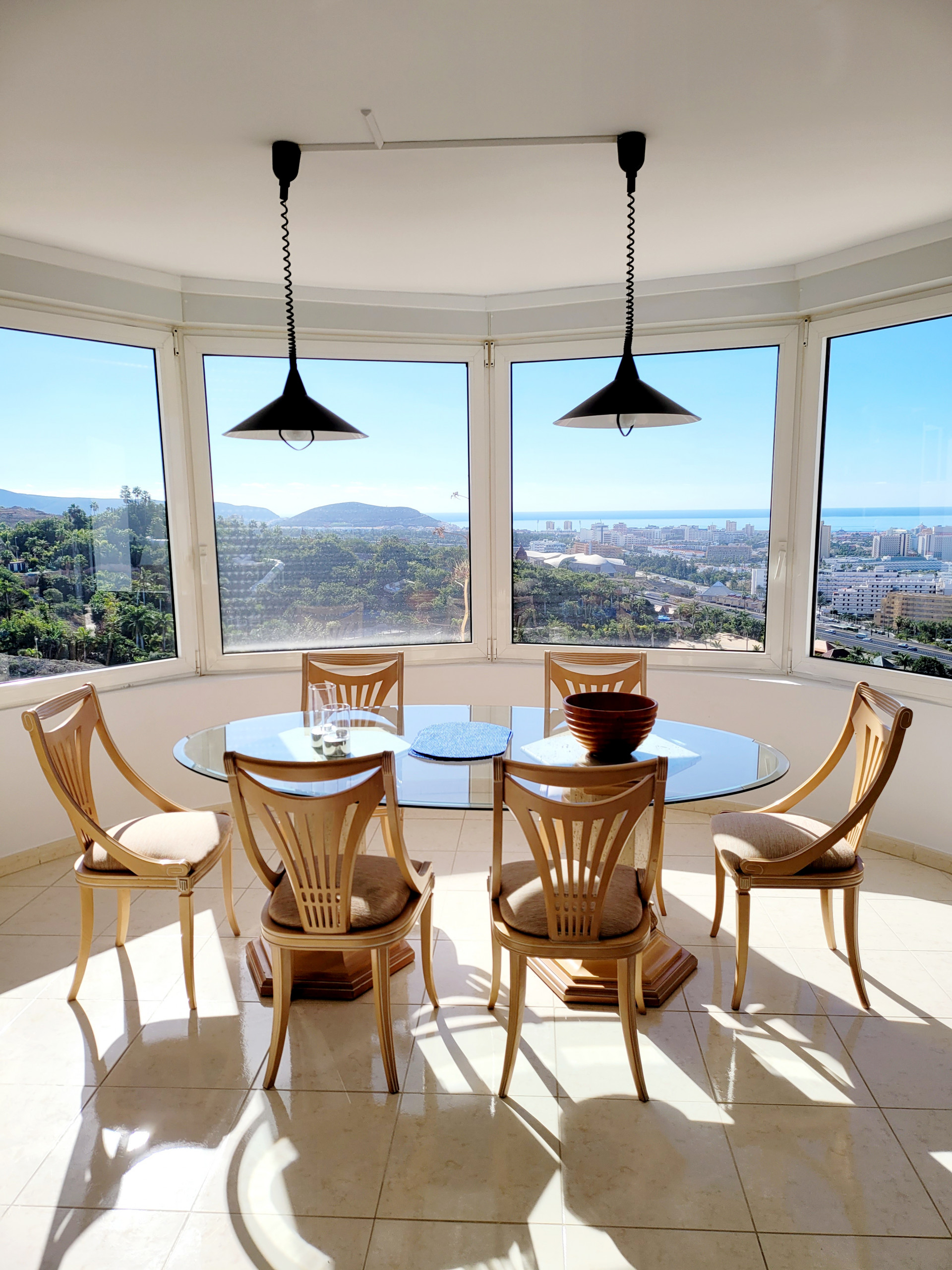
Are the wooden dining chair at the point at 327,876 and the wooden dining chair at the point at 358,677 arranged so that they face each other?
yes

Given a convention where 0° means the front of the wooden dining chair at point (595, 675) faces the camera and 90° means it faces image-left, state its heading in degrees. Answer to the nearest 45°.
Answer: approximately 0°

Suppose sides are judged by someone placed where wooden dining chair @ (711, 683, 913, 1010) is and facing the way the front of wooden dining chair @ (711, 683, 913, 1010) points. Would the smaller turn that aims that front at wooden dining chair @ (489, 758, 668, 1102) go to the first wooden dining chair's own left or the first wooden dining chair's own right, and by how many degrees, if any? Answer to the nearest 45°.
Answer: approximately 45° to the first wooden dining chair's own left

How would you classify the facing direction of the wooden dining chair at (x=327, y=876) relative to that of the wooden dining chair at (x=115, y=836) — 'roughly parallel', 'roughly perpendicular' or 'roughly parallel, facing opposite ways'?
roughly perpendicular

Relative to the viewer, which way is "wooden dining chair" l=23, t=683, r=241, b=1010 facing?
to the viewer's right

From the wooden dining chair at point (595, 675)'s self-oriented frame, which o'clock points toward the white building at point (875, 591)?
The white building is roughly at 8 o'clock from the wooden dining chair.

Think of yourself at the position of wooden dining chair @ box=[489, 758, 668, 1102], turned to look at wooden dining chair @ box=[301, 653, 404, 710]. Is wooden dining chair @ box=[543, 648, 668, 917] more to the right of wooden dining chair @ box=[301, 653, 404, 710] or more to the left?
right

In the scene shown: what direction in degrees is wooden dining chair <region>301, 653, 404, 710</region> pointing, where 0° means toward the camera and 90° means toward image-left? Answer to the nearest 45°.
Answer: approximately 0°

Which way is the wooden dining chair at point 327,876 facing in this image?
away from the camera
